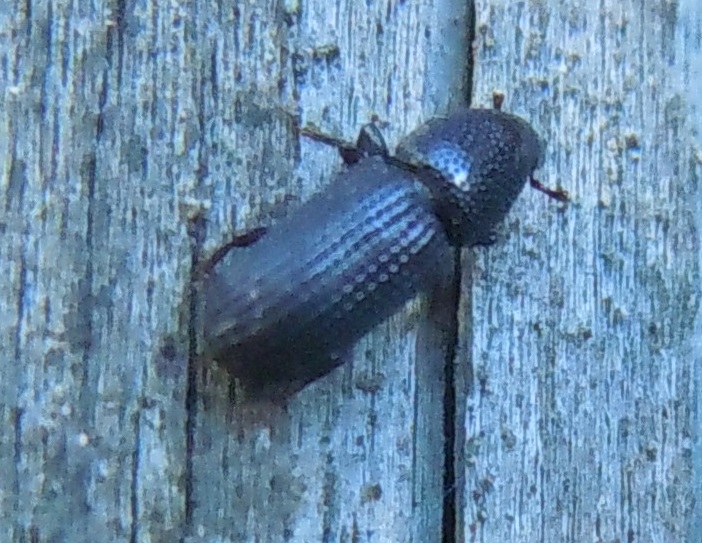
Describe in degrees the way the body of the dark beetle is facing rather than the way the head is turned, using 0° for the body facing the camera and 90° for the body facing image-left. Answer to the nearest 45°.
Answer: approximately 225°
